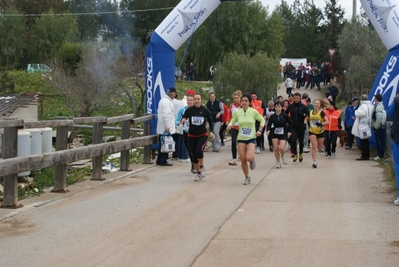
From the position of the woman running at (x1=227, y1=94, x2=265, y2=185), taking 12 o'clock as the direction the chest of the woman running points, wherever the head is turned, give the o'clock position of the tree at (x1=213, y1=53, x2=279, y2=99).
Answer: The tree is roughly at 6 o'clock from the woman running.

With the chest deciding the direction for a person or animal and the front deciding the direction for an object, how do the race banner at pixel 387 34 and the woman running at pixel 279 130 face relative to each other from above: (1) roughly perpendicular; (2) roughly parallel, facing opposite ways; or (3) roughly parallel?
roughly parallel

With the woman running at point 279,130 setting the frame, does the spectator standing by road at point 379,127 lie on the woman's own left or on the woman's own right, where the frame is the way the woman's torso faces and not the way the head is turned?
on the woman's own left

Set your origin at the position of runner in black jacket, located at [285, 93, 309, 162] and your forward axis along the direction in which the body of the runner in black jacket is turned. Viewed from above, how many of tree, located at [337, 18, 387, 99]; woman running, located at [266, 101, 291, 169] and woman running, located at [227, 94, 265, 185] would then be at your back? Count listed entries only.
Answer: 1

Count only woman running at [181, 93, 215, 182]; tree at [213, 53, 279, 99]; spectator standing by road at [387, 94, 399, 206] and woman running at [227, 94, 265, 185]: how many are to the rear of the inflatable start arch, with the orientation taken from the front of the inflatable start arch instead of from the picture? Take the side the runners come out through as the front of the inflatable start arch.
1

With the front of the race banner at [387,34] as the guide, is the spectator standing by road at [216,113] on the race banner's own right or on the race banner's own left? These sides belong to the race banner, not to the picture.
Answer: on the race banner's own right

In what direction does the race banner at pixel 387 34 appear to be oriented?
toward the camera

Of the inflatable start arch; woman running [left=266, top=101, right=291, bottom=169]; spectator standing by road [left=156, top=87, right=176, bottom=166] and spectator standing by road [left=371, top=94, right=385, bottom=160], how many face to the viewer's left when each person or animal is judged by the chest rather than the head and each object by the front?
1

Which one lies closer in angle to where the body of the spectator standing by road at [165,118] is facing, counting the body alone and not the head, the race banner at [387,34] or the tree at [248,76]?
the race banner

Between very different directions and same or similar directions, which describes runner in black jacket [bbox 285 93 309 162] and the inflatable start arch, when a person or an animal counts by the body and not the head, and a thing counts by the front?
same or similar directions

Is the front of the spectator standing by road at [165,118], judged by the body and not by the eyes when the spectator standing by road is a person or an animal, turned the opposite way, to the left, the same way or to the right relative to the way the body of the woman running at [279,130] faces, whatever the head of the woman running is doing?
to the left

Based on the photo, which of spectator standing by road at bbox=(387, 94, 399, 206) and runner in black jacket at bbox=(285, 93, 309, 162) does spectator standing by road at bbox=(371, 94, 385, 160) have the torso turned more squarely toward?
the runner in black jacket

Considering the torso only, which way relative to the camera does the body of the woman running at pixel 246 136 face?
toward the camera

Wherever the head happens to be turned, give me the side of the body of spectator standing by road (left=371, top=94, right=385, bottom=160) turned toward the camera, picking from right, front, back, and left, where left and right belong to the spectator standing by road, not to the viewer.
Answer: left

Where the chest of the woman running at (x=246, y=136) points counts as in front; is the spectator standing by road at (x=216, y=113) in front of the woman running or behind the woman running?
behind

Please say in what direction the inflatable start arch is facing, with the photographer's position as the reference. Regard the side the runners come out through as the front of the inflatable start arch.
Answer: facing the viewer

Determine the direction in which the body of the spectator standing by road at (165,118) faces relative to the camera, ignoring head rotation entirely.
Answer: to the viewer's right

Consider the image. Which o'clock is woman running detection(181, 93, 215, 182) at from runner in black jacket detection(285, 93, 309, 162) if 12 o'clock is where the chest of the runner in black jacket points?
The woman running is roughly at 1 o'clock from the runner in black jacket.
